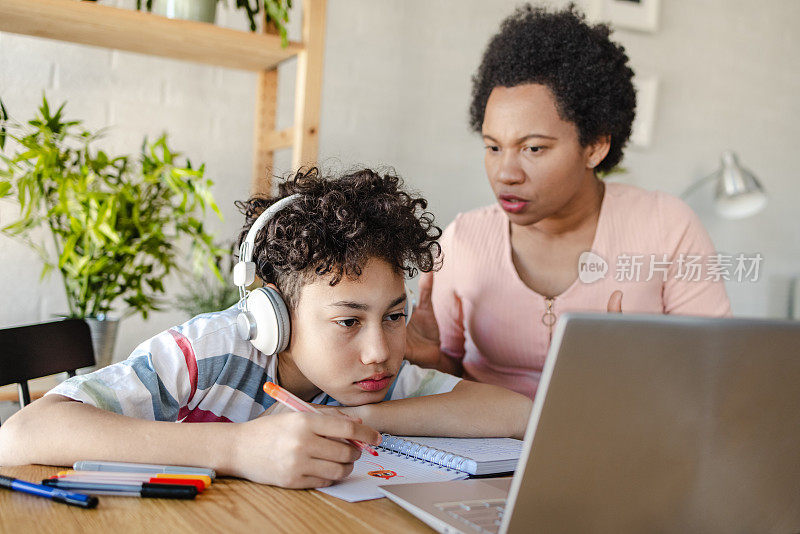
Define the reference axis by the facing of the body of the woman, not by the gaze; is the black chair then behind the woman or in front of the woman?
in front

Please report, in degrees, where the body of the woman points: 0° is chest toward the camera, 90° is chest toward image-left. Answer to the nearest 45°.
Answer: approximately 45°

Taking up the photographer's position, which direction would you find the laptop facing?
facing away from the viewer and to the left of the viewer

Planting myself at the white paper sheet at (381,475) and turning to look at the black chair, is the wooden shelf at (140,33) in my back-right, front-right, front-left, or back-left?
front-right

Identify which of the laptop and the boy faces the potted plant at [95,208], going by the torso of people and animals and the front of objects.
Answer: the laptop

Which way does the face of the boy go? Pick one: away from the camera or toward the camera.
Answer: toward the camera

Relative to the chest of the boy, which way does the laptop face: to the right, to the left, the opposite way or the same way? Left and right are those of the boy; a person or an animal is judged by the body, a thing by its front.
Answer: the opposite way

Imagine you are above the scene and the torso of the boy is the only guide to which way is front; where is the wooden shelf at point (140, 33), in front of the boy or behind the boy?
behind

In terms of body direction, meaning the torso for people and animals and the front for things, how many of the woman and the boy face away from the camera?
0

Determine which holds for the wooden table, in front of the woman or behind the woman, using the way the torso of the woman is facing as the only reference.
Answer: in front

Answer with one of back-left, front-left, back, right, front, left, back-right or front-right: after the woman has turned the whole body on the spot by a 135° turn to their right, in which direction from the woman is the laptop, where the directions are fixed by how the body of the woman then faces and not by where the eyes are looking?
back
